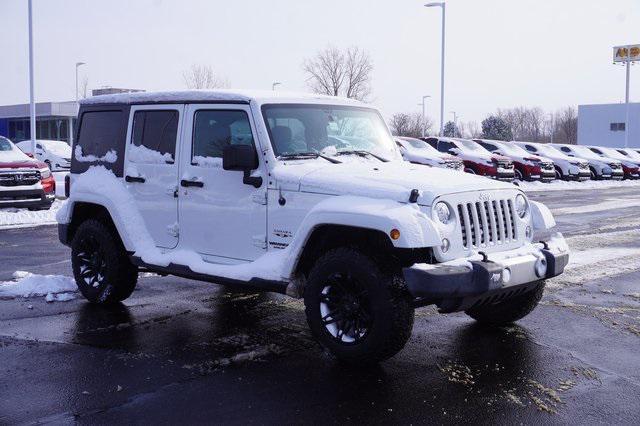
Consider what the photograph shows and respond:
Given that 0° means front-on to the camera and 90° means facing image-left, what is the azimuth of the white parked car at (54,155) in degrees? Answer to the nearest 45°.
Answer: approximately 315°

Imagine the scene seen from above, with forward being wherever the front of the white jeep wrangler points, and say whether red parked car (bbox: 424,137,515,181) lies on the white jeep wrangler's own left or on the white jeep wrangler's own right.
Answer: on the white jeep wrangler's own left

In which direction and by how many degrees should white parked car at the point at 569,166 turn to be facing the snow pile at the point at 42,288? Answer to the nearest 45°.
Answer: approximately 45° to its right
